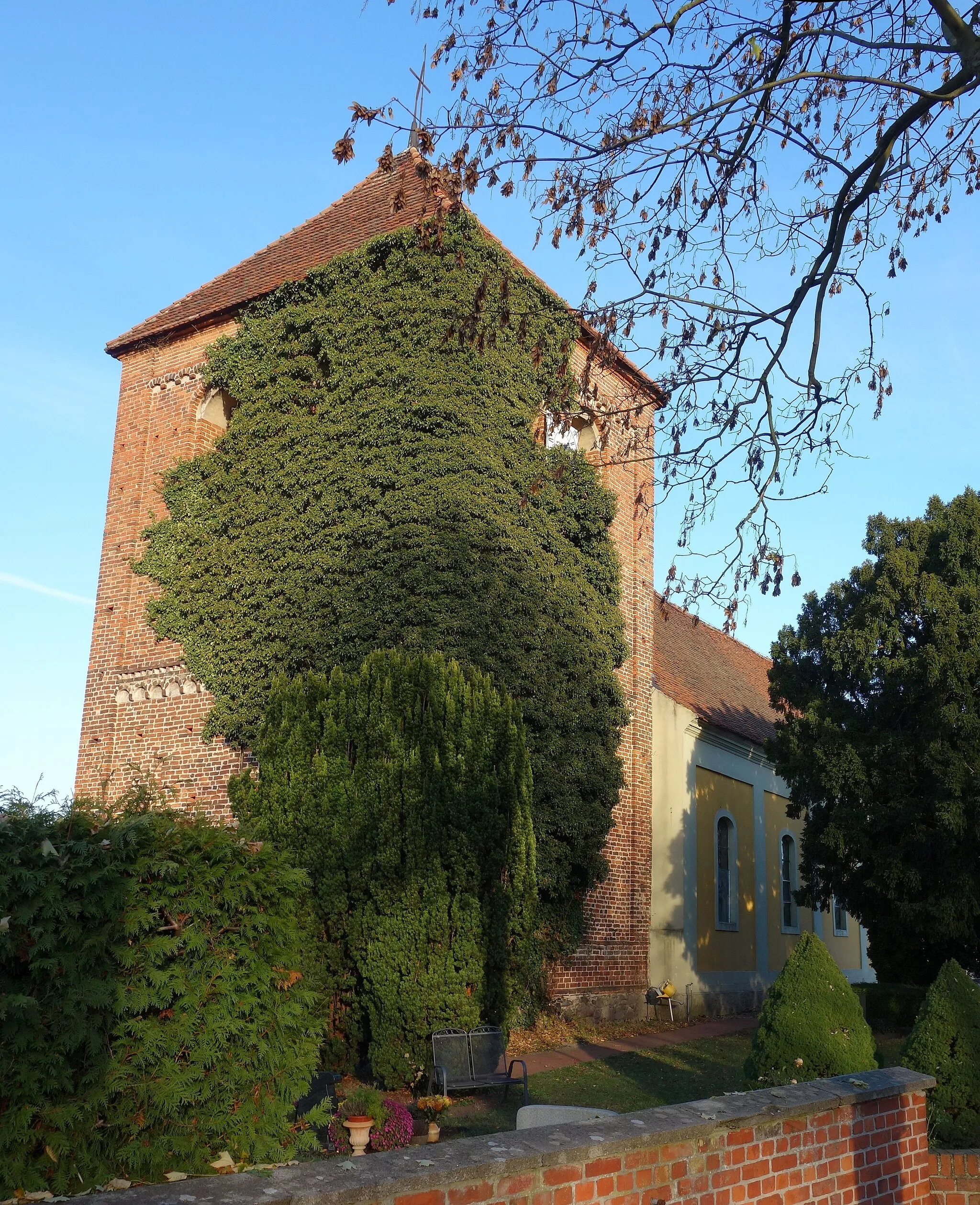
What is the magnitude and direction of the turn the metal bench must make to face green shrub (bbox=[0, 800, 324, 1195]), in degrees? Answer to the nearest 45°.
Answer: approximately 45° to its right

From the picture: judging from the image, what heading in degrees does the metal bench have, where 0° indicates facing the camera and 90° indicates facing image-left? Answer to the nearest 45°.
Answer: approximately 315°

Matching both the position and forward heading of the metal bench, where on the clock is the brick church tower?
The brick church tower is roughly at 6 o'clock from the metal bench.

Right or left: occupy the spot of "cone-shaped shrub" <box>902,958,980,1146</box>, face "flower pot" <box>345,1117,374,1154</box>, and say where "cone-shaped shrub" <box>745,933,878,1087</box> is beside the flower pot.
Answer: right

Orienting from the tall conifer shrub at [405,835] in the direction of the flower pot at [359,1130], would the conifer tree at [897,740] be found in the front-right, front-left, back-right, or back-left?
back-left

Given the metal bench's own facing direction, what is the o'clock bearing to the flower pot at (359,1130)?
The flower pot is roughly at 2 o'clock from the metal bench.
